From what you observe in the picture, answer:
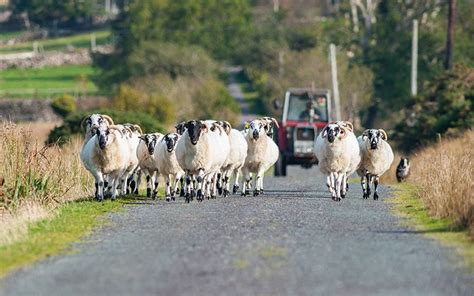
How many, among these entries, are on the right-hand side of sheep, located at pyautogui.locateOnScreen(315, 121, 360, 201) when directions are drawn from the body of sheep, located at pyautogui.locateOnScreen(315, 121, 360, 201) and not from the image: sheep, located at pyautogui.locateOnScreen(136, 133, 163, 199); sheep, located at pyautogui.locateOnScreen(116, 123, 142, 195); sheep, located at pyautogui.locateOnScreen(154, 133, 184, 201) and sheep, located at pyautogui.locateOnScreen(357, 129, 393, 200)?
3

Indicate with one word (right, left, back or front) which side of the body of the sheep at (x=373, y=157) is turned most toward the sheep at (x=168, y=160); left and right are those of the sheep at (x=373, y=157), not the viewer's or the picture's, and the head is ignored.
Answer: right

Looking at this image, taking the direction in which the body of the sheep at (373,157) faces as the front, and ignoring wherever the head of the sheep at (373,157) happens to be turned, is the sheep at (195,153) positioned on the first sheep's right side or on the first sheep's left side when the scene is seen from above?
on the first sheep's right side

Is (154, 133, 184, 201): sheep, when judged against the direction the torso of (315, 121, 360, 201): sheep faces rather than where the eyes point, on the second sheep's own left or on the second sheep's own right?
on the second sheep's own right

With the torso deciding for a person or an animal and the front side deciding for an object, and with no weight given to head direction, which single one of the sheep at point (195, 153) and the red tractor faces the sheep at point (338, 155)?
the red tractor
